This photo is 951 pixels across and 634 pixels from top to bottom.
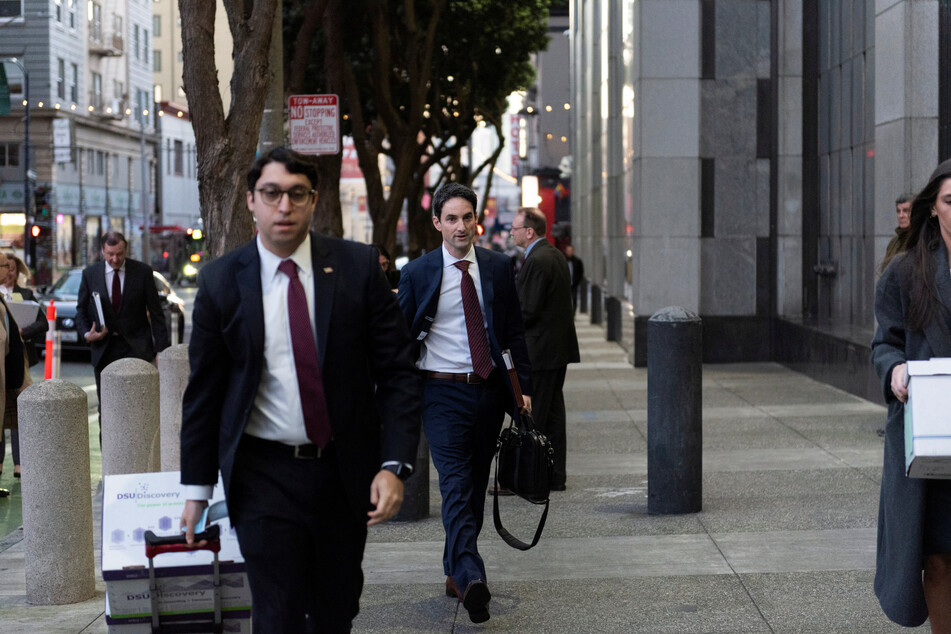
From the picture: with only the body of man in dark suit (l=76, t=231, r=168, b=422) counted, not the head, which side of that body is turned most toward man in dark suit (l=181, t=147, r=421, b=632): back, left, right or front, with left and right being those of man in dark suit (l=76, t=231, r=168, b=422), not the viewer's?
front

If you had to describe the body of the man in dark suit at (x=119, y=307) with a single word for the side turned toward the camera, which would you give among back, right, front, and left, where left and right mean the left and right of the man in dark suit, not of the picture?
front

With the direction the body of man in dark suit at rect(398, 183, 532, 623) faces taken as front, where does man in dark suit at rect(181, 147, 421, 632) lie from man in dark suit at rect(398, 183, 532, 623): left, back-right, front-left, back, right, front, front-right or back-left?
front

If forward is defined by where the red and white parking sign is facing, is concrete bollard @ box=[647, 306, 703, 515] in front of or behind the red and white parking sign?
in front

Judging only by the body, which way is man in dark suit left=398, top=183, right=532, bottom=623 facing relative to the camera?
toward the camera

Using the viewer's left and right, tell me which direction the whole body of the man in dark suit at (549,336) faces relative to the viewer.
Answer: facing to the left of the viewer

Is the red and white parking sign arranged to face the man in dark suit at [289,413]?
yes

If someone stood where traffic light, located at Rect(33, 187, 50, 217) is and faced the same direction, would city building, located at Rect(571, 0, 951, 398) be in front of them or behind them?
in front

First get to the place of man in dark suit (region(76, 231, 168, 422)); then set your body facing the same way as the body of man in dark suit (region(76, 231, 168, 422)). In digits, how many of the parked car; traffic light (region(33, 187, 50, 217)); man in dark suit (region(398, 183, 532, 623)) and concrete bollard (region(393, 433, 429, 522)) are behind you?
2

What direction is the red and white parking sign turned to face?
toward the camera

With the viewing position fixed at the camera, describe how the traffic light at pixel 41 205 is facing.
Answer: facing the viewer
